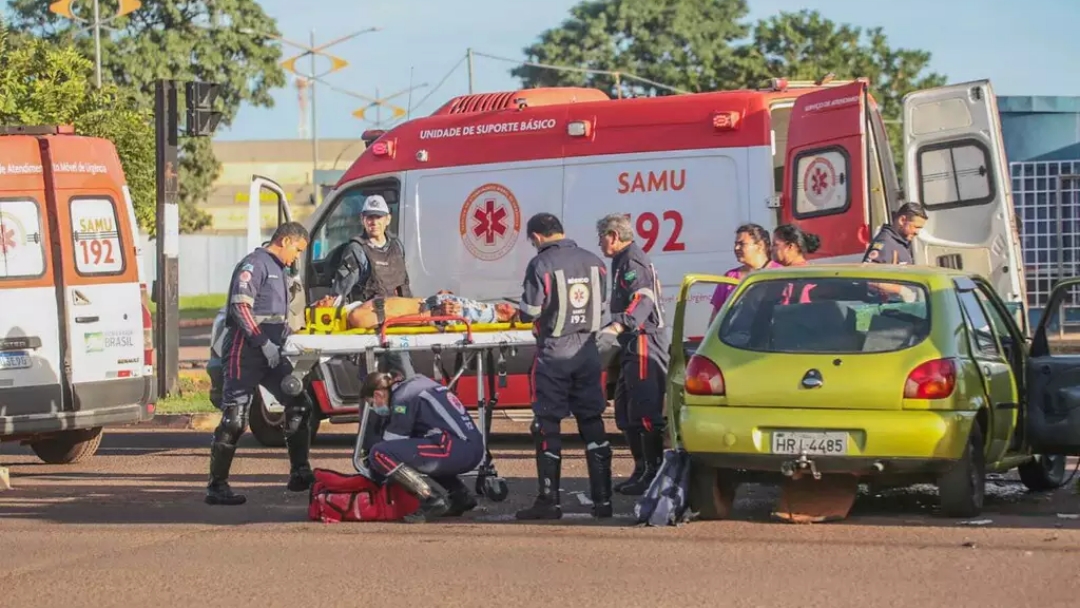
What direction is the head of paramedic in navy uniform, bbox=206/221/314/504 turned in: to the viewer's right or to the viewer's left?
to the viewer's right

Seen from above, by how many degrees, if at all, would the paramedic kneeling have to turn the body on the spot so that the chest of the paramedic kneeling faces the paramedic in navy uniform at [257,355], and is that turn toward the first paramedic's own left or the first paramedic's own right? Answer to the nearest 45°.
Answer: approximately 45° to the first paramedic's own right

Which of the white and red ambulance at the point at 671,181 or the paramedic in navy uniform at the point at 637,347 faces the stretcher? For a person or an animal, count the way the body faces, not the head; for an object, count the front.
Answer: the paramedic in navy uniform

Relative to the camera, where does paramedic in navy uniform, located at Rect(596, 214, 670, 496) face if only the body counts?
to the viewer's left

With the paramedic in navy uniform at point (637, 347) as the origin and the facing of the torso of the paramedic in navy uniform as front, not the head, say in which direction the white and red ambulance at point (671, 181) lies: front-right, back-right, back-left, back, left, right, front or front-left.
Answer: right

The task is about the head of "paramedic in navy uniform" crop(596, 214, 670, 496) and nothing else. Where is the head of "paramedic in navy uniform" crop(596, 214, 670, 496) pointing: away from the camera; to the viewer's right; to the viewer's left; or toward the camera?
to the viewer's left

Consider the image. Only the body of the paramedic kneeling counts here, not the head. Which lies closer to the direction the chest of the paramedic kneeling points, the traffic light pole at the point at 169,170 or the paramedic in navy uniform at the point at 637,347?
the traffic light pole

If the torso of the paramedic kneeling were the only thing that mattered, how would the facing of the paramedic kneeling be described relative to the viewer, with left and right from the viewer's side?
facing to the left of the viewer

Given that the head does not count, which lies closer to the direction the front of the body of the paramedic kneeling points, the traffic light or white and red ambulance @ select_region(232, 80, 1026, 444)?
the traffic light

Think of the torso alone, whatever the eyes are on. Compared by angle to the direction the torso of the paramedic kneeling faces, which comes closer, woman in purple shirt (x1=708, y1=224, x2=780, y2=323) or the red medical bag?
the red medical bag

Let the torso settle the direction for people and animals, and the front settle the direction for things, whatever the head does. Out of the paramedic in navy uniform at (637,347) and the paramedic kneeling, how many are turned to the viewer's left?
2
